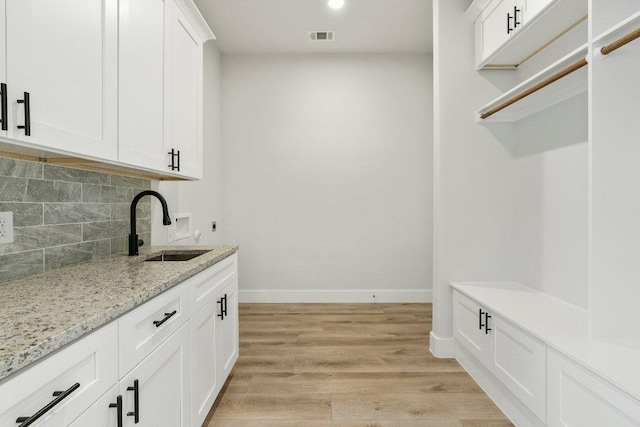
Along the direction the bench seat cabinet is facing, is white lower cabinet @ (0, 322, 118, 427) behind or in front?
in front

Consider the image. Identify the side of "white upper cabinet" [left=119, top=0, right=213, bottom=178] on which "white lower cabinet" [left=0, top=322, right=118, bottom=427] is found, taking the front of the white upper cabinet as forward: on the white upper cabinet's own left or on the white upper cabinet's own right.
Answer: on the white upper cabinet's own right

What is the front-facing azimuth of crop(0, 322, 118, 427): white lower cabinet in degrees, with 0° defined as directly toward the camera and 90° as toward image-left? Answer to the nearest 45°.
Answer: approximately 315°

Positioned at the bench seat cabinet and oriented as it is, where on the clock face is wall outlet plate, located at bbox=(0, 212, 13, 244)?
The wall outlet plate is roughly at 12 o'clock from the bench seat cabinet.

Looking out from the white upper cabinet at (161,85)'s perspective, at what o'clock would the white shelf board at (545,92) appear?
The white shelf board is roughly at 11 o'clock from the white upper cabinet.

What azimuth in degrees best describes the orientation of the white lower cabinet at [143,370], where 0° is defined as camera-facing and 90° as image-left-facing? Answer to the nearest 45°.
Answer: approximately 315°

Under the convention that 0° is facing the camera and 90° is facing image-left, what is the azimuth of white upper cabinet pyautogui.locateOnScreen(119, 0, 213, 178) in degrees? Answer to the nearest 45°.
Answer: approximately 315°

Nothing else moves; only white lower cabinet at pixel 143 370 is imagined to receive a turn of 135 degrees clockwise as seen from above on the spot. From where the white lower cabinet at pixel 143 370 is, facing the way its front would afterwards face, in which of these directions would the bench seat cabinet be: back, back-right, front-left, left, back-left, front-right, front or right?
back

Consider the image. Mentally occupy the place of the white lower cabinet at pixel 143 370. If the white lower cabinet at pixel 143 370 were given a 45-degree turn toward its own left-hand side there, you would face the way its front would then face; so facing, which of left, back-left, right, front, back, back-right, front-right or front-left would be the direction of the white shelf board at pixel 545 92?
front

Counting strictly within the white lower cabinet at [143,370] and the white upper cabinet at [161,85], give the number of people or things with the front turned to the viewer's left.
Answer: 0

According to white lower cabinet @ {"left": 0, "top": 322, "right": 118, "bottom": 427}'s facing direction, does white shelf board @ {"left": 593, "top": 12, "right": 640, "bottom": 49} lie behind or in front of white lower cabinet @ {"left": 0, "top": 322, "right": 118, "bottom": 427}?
in front

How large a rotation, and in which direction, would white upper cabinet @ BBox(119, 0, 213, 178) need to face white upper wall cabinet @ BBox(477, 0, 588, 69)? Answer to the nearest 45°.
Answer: approximately 45° to its left

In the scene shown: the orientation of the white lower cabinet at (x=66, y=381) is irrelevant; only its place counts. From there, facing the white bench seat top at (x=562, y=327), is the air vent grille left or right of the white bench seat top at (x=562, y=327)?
left

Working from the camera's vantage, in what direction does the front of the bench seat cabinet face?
facing the viewer and to the left of the viewer

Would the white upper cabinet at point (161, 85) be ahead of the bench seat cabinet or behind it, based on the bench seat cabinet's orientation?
ahead
